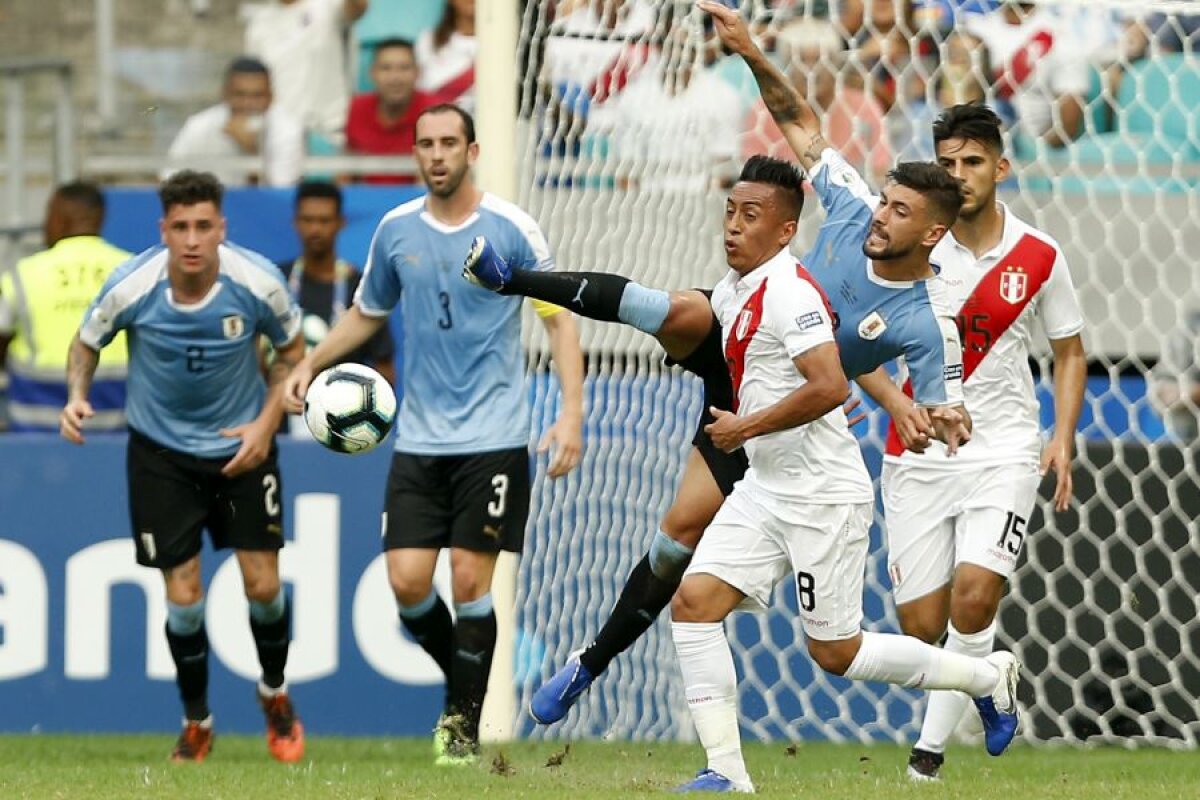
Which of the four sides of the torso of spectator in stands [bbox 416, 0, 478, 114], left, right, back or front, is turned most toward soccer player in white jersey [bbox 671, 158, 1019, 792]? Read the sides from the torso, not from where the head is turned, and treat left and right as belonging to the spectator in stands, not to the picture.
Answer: front

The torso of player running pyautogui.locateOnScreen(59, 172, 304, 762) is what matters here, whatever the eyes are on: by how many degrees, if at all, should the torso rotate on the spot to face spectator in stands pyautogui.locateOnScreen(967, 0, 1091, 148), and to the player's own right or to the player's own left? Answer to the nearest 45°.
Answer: approximately 180°

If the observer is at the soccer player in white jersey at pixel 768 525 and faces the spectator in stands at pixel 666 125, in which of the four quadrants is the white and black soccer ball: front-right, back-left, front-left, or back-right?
front-left

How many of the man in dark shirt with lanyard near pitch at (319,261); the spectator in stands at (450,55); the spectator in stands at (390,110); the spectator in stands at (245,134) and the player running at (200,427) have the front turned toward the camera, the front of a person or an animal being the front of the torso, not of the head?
5

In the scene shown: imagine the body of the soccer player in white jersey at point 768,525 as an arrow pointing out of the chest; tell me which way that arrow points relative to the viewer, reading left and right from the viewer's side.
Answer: facing the viewer and to the left of the viewer

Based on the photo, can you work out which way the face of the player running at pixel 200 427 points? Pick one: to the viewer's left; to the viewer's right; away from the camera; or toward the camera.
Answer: toward the camera

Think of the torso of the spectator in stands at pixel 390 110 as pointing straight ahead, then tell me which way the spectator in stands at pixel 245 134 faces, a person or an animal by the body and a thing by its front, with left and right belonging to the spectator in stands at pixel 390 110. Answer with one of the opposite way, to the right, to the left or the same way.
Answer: the same way

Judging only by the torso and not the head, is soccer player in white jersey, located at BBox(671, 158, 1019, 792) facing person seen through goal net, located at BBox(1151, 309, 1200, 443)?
no

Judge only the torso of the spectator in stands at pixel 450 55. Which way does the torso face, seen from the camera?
toward the camera

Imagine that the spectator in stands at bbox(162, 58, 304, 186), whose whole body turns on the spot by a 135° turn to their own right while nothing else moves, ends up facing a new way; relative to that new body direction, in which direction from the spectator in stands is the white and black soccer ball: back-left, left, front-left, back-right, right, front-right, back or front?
back-left

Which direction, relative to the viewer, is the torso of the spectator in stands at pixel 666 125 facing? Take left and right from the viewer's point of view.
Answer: facing the viewer

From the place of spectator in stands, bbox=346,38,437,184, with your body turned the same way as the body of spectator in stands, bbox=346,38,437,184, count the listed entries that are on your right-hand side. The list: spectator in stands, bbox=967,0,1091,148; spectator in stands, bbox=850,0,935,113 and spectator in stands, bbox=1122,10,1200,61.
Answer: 0

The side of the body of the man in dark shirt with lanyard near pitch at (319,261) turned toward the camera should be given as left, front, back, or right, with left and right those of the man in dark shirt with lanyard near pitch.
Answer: front

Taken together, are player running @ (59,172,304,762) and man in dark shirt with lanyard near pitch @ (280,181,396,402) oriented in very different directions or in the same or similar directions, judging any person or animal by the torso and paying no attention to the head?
same or similar directions

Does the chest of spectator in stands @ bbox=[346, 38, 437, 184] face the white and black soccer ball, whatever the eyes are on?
yes

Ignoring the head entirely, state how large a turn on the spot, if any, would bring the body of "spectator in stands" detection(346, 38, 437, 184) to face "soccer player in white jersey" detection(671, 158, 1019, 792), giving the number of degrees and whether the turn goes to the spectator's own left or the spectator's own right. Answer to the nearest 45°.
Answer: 0° — they already face them

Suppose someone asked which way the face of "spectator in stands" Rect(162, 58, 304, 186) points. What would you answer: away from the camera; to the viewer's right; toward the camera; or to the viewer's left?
toward the camera

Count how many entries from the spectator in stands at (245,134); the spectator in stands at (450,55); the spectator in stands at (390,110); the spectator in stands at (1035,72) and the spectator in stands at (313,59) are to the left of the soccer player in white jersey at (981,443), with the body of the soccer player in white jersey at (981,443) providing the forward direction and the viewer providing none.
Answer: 0

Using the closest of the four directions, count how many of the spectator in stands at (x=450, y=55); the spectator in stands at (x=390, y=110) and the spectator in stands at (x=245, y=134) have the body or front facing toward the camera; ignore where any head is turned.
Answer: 3
